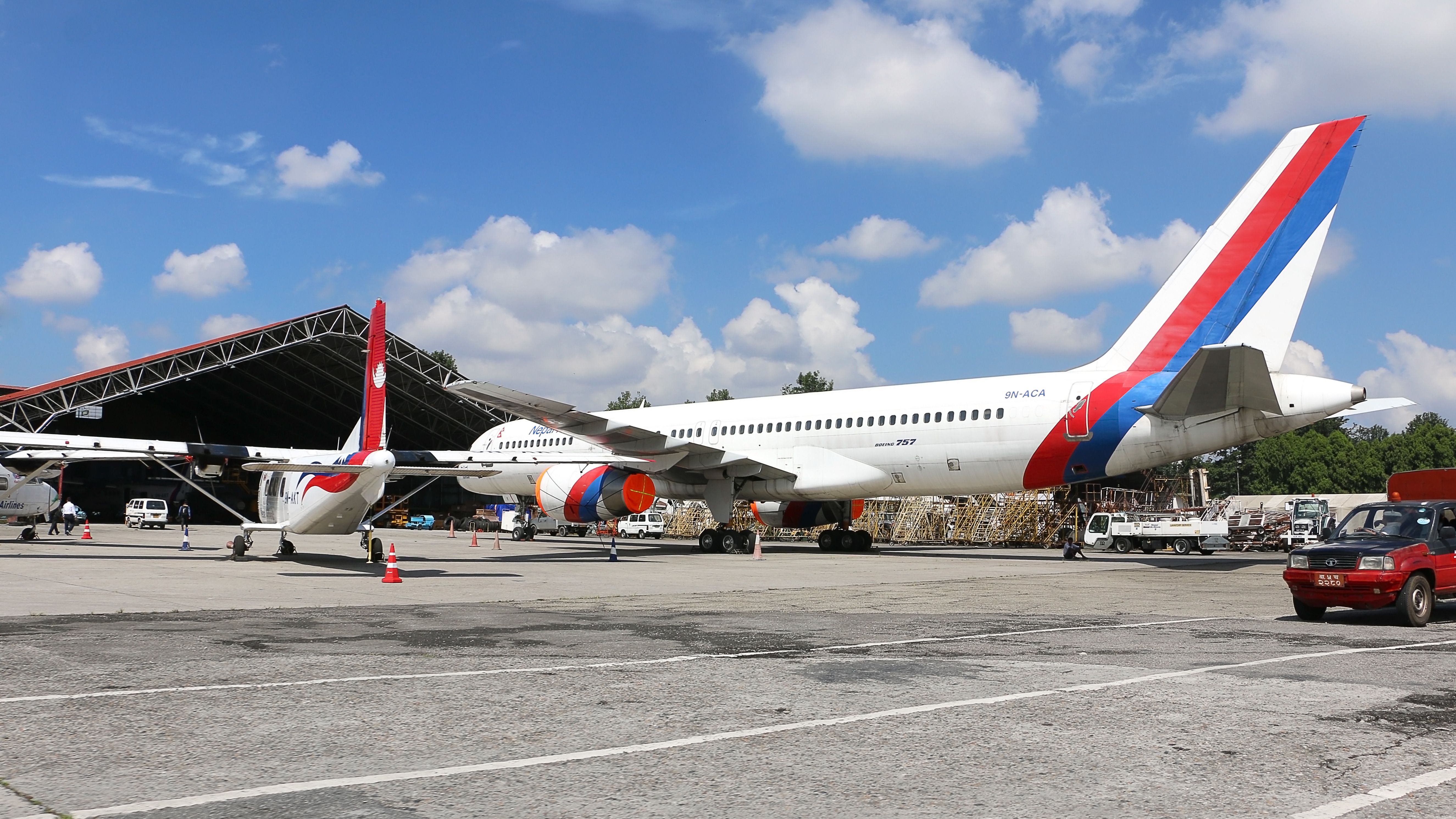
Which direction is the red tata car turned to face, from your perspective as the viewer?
facing the viewer and to the left of the viewer

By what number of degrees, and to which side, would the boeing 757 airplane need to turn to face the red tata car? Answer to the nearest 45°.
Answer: approximately 135° to its left

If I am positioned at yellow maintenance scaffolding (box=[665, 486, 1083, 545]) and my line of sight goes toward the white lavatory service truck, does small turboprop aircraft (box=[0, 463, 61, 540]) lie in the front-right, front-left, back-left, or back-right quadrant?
back-right

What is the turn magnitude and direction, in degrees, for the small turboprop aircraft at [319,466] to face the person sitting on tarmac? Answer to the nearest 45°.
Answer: approximately 135° to its right

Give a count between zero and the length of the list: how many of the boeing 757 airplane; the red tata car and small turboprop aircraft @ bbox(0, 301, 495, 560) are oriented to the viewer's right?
0

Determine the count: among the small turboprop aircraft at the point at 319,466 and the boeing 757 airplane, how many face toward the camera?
0

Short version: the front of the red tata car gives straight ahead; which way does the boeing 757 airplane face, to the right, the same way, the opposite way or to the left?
to the right

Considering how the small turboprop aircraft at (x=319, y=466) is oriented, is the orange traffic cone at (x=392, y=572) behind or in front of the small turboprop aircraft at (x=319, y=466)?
behind

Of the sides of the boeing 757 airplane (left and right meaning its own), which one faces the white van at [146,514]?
front

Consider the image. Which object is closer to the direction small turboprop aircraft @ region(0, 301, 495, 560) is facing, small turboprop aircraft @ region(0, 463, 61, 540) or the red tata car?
the small turboprop aircraft

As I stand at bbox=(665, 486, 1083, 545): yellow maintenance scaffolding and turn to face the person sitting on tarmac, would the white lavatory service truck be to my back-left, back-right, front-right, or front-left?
front-left

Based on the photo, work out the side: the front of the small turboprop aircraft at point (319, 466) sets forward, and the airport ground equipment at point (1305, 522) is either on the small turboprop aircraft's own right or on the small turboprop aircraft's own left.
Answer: on the small turboprop aircraft's own right

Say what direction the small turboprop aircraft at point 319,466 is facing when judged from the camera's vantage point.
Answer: facing away from the viewer and to the left of the viewer
